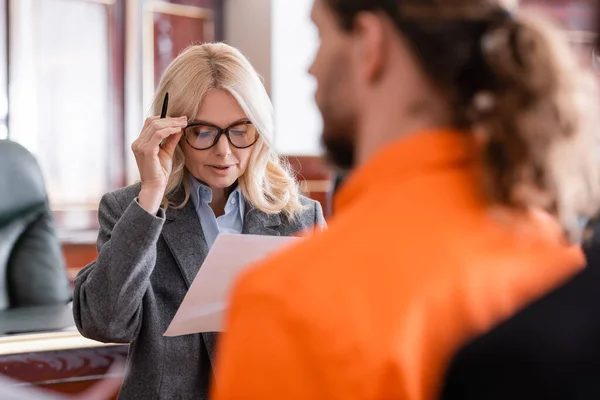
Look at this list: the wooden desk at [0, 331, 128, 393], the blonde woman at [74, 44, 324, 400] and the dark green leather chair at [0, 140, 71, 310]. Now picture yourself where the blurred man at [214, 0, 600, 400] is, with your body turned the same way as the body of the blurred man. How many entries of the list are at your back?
0

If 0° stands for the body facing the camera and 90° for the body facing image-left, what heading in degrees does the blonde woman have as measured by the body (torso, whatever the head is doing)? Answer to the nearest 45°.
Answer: approximately 0°

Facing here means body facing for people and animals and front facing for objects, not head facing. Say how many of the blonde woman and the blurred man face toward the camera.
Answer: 1

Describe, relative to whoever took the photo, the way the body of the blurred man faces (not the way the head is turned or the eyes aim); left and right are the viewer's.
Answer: facing away from the viewer and to the left of the viewer

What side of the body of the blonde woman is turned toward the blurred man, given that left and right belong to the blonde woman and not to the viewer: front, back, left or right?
front

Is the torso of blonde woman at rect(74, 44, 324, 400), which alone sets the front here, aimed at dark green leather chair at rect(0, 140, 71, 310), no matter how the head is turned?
no

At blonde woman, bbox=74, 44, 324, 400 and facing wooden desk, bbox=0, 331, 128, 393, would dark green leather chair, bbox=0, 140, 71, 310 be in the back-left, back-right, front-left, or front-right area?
front-right

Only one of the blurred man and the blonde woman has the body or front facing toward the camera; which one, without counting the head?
the blonde woman

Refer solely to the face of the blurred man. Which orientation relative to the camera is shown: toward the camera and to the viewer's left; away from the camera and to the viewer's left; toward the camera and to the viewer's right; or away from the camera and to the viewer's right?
away from the camera and to the viewer's left
